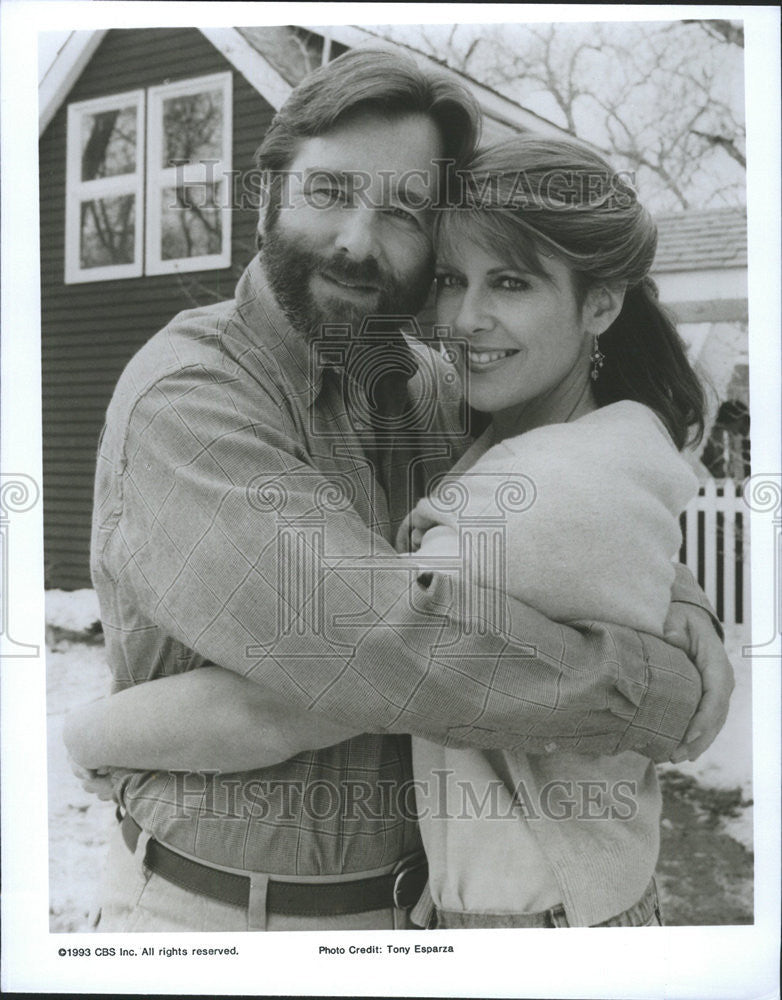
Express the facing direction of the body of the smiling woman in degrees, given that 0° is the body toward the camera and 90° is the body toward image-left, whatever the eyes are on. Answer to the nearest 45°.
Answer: approximately 45°
